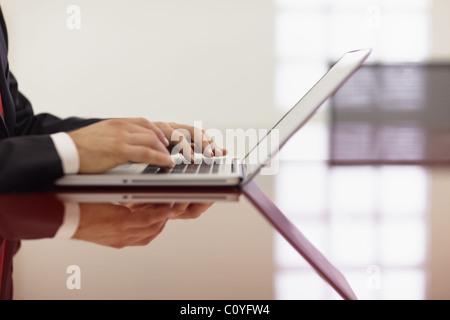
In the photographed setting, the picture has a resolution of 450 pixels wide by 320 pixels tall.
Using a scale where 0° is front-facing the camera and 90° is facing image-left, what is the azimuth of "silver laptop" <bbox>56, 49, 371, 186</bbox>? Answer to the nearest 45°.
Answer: approximately 90°
